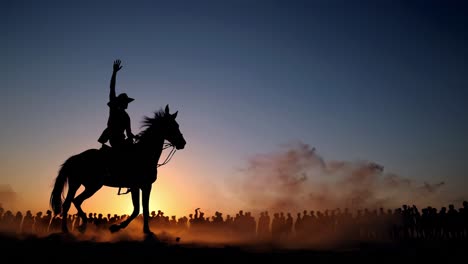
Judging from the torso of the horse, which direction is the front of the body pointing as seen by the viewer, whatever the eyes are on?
to the viewer's right

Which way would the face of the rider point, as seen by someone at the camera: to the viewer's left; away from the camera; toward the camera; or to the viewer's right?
to the viewer's right
